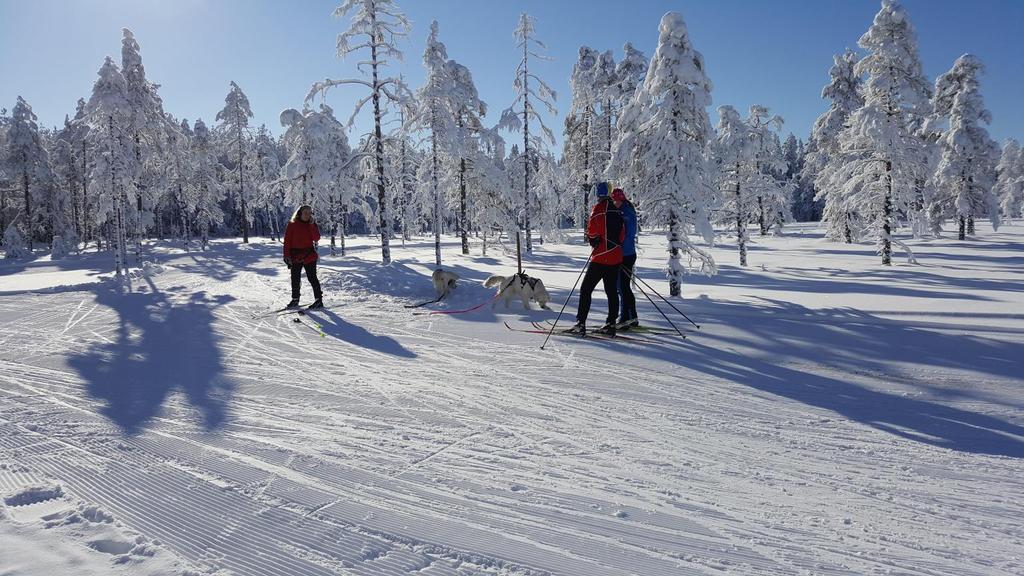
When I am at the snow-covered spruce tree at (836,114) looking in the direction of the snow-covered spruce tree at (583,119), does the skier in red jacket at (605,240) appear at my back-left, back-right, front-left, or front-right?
front-left

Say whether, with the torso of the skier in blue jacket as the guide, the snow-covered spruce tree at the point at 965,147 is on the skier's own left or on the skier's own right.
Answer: on the skier's own right

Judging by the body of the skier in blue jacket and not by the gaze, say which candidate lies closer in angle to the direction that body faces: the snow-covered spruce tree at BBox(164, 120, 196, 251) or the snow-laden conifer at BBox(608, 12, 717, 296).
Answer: the snow-covered spruce tree

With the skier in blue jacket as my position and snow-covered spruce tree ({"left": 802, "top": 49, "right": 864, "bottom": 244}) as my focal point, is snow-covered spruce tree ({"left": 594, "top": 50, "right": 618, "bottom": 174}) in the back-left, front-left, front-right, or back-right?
front-left

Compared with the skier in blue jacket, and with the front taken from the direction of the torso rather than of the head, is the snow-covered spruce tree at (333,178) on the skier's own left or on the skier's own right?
on the skier's own right

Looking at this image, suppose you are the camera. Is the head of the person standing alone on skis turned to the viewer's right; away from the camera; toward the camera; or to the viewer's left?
toward the camera

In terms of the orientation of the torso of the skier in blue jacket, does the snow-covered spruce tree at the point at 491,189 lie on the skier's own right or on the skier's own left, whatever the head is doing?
on the skier's own right

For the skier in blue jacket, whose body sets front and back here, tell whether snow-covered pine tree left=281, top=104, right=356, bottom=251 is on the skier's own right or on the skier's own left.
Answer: on the skier's own right

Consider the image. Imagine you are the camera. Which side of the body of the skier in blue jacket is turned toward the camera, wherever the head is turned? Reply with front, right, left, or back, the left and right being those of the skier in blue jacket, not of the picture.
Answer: left

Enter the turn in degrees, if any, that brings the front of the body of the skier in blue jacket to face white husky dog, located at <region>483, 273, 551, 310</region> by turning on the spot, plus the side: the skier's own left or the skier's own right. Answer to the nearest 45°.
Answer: approximately 45° to the skier's own right
